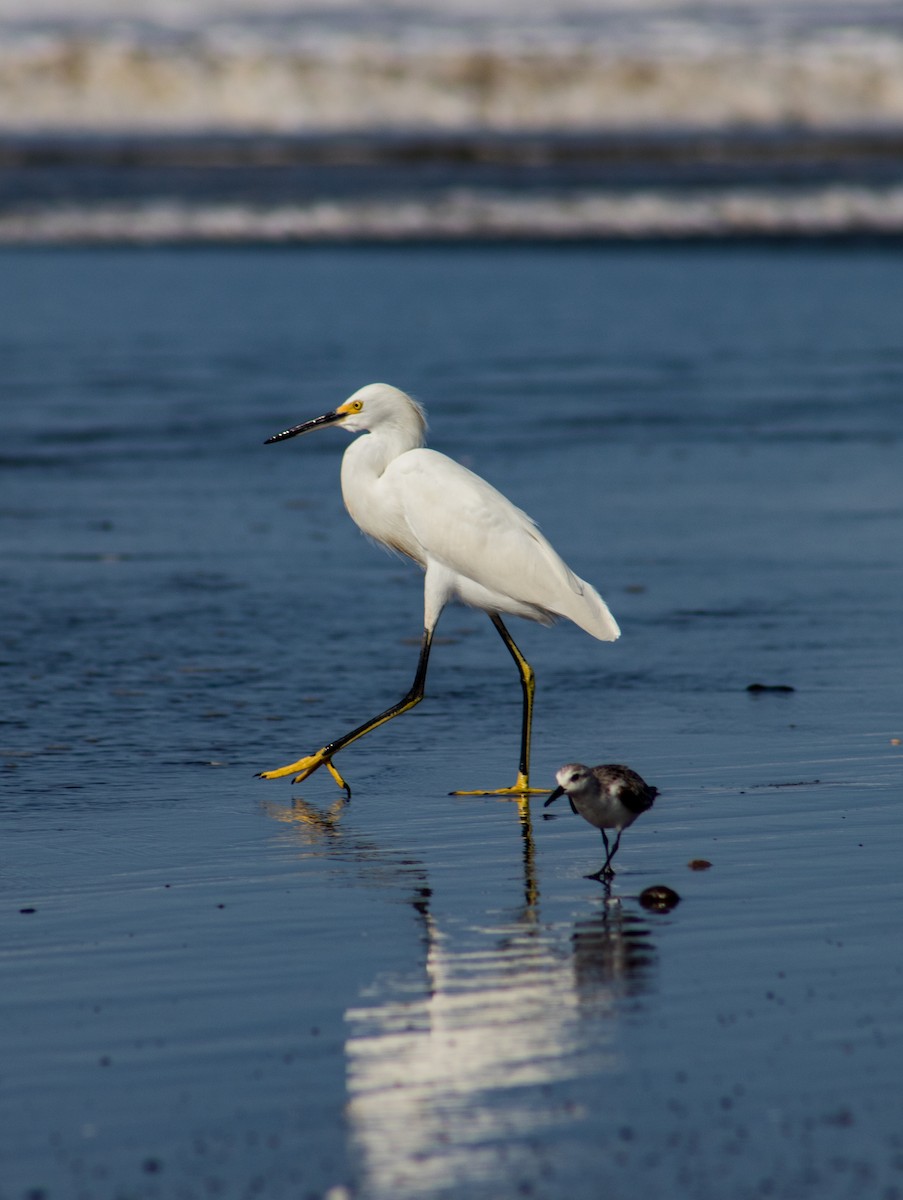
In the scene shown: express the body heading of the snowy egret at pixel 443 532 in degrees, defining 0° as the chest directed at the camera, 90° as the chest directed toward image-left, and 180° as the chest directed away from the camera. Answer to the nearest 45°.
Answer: approximately 90°

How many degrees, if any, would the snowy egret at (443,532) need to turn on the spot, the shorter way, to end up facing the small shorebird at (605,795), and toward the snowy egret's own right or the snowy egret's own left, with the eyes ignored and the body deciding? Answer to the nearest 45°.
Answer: approximately 90° to the snowy egret's own left

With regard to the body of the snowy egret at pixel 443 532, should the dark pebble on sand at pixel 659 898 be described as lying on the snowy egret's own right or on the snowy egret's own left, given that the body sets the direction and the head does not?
on the snowy egret's own left
